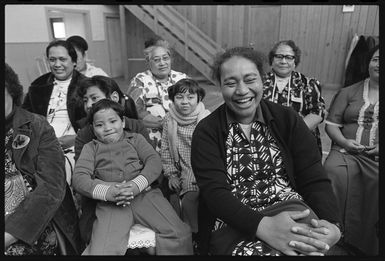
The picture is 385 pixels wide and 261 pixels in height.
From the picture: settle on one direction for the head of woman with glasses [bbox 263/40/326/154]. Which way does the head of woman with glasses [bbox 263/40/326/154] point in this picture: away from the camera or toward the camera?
toward the camera

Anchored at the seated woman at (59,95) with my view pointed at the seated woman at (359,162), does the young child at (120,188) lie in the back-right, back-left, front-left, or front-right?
front-right

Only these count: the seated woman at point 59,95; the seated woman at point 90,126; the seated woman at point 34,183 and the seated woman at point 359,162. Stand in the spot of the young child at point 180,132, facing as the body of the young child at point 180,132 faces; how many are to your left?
1

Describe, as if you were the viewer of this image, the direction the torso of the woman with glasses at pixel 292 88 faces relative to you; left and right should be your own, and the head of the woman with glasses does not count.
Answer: facing the viewer

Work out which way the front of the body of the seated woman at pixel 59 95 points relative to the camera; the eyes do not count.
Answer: toward the camera

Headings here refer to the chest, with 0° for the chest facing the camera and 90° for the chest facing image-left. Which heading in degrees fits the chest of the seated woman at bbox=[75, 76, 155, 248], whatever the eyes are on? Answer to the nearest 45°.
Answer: approximately 45°

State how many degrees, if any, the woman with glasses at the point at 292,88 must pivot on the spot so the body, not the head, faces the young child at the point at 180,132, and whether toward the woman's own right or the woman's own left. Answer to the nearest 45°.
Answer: approximately 45° to the woman's own right

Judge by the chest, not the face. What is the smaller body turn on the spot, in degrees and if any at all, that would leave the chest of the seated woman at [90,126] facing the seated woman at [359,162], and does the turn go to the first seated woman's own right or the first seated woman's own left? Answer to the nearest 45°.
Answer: approximately 135° to the first seated woman's own left

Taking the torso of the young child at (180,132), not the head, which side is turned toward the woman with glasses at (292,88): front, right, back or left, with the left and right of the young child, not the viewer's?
left

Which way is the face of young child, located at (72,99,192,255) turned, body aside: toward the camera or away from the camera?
toward the camera

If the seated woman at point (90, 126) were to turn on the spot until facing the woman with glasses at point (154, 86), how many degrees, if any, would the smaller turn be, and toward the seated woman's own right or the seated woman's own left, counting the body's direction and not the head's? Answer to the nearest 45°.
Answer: approximately 180°

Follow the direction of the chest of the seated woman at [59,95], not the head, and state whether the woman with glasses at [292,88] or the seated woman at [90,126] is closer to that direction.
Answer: the seated woman

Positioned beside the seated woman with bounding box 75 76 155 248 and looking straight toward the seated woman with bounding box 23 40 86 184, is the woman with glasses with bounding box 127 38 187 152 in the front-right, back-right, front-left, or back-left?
front-right

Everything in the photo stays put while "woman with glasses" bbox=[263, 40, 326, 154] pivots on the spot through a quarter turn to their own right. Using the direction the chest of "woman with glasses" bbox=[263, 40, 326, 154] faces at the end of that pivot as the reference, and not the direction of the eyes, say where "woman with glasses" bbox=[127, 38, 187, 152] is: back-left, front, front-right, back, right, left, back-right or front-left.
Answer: front
